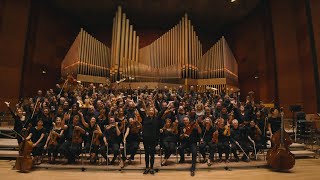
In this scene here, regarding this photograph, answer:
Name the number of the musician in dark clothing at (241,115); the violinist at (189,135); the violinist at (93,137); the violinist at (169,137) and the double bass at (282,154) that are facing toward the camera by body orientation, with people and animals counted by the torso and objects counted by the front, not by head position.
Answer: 5

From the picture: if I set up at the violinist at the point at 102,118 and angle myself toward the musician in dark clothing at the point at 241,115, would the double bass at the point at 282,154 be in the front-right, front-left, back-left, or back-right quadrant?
front-right

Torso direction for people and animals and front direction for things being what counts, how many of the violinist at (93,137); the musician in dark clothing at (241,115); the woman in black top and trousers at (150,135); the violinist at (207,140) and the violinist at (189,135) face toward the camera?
5

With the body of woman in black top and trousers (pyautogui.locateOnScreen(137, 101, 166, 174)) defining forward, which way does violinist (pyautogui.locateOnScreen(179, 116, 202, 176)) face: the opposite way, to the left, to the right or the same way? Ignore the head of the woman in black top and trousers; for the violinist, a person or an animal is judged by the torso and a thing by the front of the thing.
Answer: the same way

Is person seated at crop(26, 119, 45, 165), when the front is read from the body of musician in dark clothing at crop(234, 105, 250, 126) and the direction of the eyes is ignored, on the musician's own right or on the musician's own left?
on the musician's own right

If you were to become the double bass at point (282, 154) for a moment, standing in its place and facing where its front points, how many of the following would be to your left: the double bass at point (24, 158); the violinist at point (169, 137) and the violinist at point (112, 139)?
0

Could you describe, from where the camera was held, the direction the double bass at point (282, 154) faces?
facing the viewer

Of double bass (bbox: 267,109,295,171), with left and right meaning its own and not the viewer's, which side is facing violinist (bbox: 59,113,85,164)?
right

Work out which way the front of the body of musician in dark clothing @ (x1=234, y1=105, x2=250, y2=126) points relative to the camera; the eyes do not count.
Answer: toward the camera

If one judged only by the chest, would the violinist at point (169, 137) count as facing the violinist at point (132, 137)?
no

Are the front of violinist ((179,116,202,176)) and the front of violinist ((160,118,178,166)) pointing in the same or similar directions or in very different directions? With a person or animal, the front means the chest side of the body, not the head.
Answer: same or similar directions

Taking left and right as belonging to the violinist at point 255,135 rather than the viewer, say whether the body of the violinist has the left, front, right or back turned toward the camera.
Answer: front

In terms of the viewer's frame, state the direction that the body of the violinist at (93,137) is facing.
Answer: toward the camera
